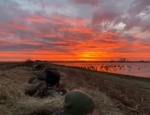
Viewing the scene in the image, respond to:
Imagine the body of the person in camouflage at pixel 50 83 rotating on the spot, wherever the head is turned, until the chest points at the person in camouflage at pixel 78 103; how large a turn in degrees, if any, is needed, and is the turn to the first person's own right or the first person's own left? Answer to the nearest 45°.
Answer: approximately 135° to the first person's own right

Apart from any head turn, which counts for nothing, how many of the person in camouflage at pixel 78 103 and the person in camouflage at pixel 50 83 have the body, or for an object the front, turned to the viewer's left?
0

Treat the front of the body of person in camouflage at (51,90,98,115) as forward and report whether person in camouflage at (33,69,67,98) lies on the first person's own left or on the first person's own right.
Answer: on the first person's own left

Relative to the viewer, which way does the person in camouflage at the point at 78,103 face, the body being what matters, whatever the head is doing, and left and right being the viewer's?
facing away from the viewer and to the right of the viewer

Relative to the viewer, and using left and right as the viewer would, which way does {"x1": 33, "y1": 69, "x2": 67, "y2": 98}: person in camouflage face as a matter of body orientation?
facing away from the viewer and to the right of the viewer
